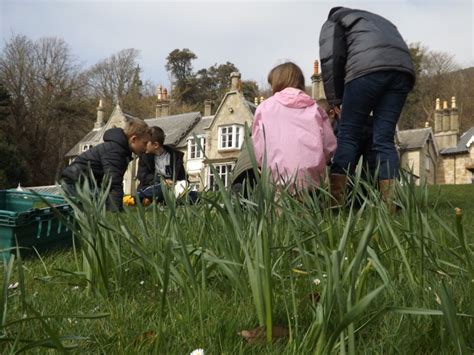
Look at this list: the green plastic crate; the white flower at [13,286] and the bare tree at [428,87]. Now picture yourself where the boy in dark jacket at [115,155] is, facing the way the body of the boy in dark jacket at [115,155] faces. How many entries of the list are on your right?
2

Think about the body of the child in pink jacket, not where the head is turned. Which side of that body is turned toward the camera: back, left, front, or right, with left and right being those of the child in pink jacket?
back

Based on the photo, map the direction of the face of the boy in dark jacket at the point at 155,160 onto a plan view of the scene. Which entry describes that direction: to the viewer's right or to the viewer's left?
to the viewer's left

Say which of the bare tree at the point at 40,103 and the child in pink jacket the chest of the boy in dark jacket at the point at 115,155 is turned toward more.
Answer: the child in pink jacket

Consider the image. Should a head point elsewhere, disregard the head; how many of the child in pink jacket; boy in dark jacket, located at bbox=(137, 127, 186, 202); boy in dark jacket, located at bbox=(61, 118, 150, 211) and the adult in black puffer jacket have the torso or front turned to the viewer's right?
1

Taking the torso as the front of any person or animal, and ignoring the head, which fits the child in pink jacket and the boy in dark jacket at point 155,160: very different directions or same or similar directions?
very different directions

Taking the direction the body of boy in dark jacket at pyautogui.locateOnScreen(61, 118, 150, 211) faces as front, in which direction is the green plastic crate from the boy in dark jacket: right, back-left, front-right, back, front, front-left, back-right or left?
right

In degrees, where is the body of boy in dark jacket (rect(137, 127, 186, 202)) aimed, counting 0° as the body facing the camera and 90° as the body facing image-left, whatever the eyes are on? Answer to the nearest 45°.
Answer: approximately 45°

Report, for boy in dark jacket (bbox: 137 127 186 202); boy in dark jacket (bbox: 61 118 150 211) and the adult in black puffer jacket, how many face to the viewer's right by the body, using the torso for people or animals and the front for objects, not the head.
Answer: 1

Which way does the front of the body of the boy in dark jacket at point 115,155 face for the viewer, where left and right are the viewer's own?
facing to the right of the viewer

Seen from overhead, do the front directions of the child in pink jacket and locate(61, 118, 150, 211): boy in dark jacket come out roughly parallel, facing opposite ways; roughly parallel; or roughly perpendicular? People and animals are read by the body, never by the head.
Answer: roughly perpendicular

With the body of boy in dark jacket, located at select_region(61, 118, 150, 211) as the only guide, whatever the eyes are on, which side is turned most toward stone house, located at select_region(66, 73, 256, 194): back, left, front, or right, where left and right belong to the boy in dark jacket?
left

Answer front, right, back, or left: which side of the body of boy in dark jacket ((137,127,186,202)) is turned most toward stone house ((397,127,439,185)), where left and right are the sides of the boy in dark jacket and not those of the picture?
back

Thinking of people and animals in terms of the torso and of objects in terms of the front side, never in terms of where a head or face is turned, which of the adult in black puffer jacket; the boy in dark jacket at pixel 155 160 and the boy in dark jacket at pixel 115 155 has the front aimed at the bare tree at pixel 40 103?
the adult in black puffer jacket

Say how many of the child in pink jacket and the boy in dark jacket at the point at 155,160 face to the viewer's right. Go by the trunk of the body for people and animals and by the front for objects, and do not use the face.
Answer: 0

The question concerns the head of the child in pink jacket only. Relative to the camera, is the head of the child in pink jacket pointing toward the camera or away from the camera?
away from the camera
